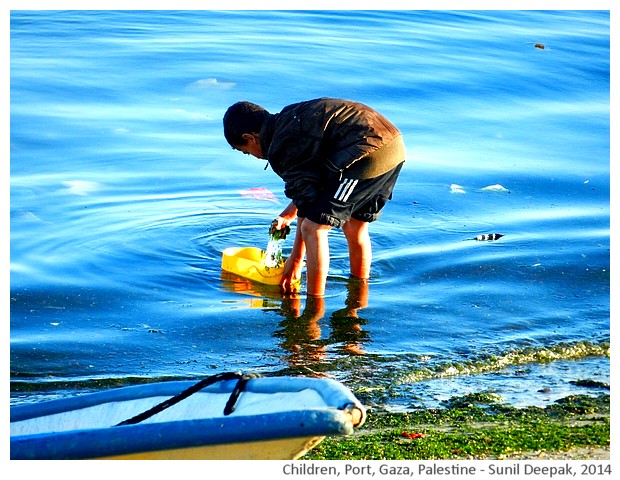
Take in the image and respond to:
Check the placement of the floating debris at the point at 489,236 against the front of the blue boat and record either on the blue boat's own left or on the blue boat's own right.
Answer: on the blue boat's own left

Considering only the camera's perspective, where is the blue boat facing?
facing to the right of the viewer

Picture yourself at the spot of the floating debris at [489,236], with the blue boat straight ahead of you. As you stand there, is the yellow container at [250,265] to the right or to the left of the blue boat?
right

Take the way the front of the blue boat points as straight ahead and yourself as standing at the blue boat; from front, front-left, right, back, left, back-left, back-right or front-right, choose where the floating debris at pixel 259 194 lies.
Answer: left

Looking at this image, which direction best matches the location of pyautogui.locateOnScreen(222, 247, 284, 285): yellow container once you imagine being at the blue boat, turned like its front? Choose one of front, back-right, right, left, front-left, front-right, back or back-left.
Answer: left

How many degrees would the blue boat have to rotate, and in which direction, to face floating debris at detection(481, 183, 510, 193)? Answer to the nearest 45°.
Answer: approximately 45° to its left
